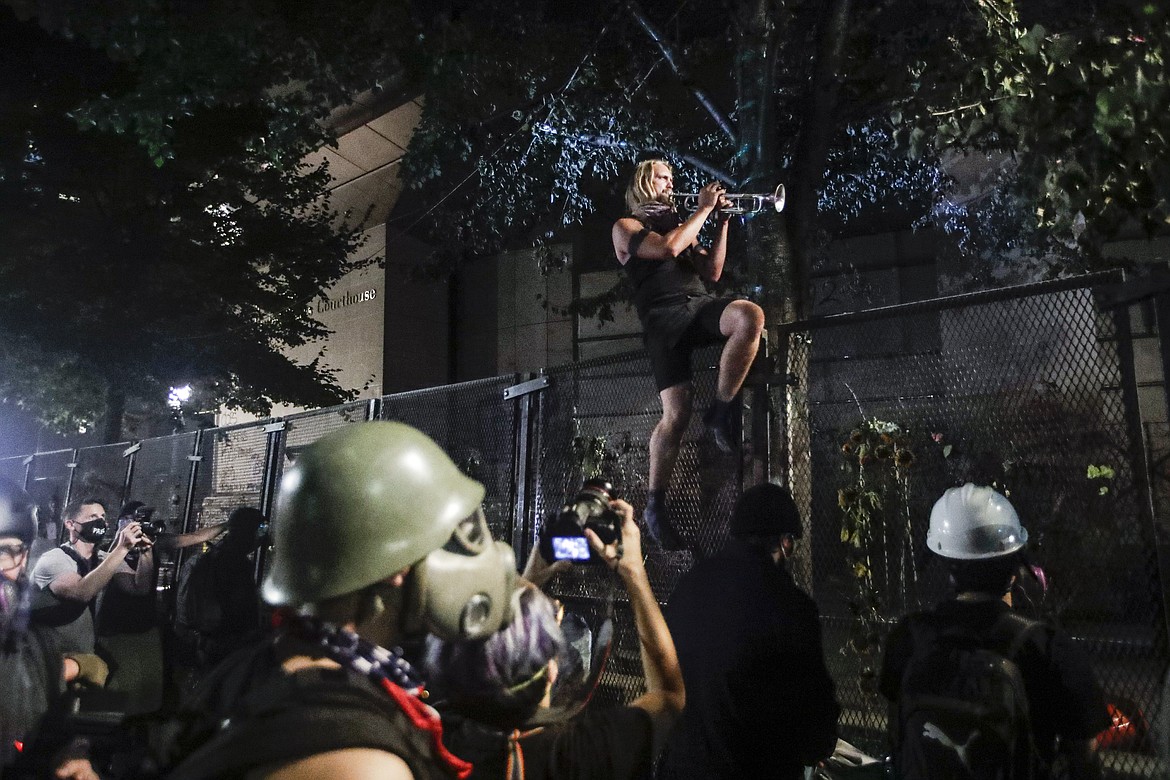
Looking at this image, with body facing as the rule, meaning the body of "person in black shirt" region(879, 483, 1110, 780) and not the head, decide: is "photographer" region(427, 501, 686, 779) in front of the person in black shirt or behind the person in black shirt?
behind

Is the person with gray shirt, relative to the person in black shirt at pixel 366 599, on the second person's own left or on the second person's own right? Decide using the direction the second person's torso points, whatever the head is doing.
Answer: on the second person's own left

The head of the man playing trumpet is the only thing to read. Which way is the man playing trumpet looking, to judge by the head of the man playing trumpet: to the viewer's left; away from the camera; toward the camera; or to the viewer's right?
to the viewer's right

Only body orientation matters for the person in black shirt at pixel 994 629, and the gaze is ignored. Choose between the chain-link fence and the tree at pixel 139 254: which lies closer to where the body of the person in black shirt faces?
the chain-link fence

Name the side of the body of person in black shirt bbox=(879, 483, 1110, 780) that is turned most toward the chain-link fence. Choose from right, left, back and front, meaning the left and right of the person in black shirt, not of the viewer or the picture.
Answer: front

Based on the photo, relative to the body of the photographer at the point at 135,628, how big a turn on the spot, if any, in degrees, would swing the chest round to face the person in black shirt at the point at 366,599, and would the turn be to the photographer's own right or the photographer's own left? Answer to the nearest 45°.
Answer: approximately 90° to the photographer's own right

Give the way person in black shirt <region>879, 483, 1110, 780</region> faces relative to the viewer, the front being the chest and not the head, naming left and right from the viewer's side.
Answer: facing away from the viewer

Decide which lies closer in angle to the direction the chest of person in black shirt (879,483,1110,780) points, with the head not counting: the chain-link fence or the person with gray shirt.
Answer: the chain-link fence

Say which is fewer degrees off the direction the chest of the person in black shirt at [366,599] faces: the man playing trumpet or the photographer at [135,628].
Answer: the man playing trumpet

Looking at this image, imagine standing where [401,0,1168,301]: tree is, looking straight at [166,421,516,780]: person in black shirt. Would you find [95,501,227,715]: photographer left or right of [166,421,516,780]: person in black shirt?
right

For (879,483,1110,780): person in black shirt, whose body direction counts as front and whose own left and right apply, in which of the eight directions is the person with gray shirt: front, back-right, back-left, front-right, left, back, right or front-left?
left

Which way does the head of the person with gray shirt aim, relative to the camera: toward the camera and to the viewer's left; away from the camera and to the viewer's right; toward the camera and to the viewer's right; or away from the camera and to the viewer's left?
toward the camera and to the viewer's right

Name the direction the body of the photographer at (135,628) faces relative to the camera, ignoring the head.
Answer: to the viewer's right
